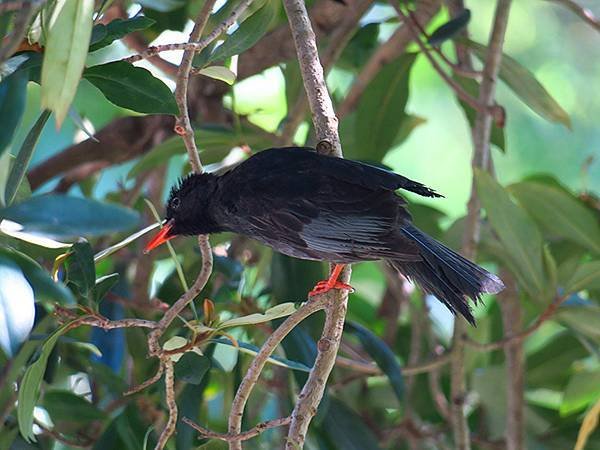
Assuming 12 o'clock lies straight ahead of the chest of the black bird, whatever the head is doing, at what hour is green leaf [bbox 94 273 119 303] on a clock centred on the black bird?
The green leaf is roughly at 11 o'clock from the black bird.

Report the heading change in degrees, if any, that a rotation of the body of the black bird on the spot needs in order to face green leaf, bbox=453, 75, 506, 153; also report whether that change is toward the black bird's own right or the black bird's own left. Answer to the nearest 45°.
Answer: approximately 90° to the black bird's own right

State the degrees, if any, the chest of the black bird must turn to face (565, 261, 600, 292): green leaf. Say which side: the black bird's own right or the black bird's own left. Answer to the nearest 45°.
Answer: approximately 135° to the black bird's own right

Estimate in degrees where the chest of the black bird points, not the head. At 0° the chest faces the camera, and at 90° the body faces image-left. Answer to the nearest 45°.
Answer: approximately 90°
